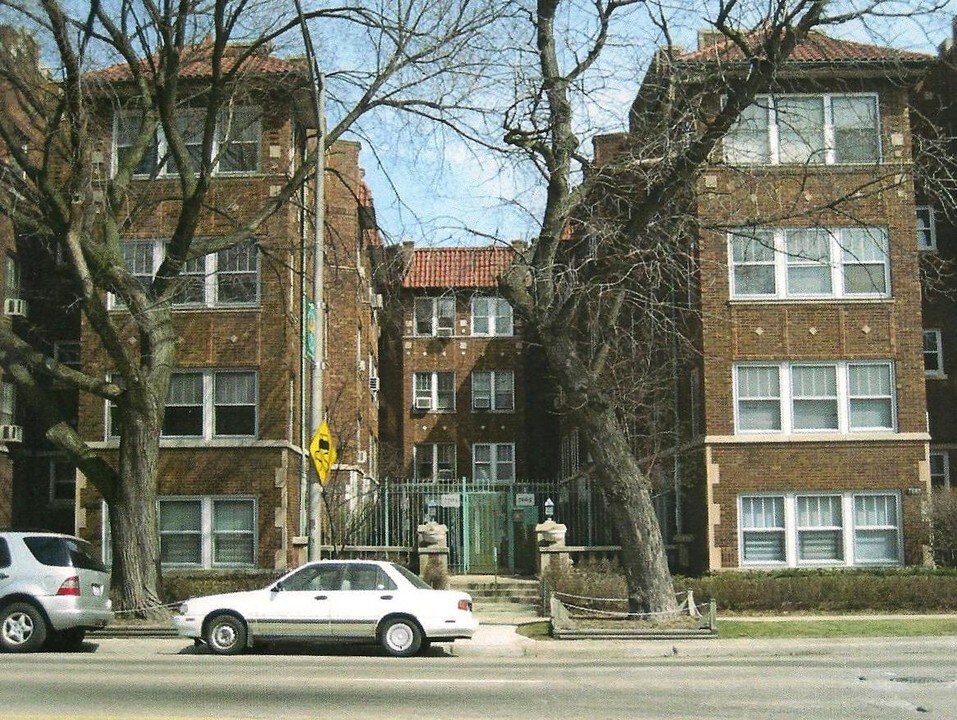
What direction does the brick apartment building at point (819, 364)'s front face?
toward the camera

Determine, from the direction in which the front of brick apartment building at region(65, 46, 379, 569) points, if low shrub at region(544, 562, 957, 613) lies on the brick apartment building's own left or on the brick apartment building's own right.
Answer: on the brick apartment building's own left

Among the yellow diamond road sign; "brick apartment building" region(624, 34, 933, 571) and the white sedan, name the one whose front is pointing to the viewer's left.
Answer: the white sedan

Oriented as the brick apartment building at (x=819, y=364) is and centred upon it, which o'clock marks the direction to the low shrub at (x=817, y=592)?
The low shrub is roughly at 12 o'clock from the brick apartment building.

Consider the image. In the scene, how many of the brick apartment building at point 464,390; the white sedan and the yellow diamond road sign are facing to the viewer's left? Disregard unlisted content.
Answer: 1

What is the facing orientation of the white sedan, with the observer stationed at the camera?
facing to the left of the viewer

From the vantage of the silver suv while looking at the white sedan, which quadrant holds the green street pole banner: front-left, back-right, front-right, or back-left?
front-left

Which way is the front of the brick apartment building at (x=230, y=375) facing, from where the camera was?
facing the viewer

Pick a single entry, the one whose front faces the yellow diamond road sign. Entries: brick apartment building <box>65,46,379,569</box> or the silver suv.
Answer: the brick apartment building

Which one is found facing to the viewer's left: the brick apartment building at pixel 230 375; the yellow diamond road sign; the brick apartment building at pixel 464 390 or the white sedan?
the white sedan

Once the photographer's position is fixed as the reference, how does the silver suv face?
facing away from the viewer and to the left of the viewer
